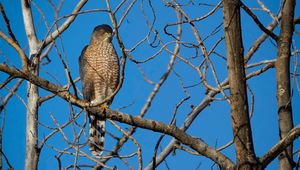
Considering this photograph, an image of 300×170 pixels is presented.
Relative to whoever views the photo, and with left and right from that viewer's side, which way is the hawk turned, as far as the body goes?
facing the viewer and to the right of the viewer

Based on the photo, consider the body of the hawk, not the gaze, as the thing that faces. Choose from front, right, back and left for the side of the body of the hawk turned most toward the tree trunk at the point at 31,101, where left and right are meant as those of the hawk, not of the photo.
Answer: right
